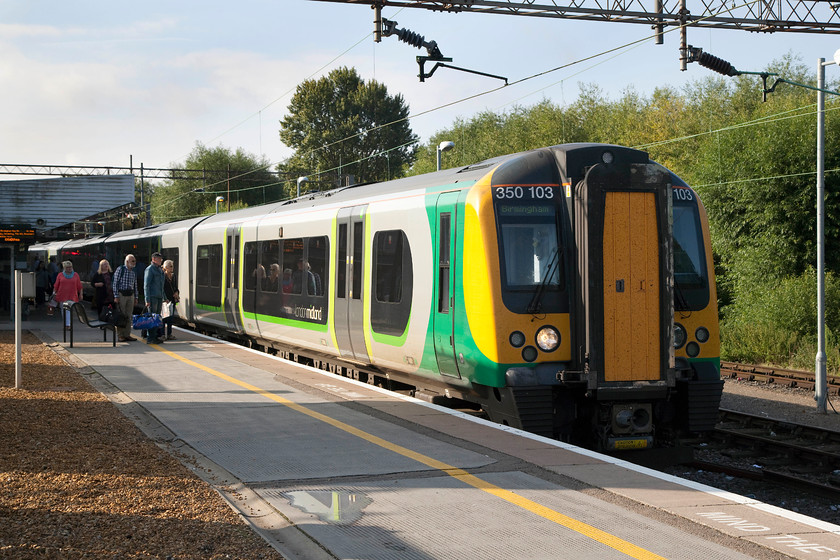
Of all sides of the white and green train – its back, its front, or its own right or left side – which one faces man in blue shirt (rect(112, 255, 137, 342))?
back

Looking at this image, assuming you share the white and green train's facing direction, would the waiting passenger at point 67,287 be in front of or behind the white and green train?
behind

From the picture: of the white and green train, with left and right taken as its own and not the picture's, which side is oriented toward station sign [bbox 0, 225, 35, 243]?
back

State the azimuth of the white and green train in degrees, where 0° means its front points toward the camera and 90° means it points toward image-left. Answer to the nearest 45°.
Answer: approximately 315°

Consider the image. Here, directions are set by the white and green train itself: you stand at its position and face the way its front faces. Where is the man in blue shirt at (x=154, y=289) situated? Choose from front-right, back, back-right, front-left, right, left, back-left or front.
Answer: back
